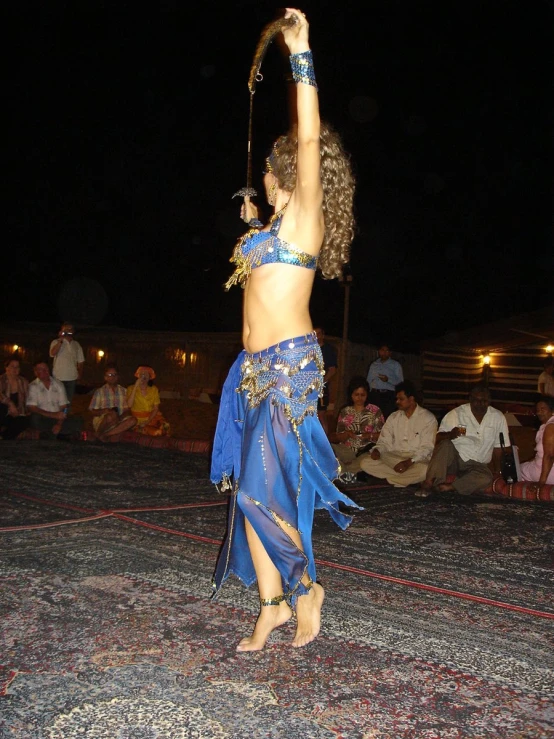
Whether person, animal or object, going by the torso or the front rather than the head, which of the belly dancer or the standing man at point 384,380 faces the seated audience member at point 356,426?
the standing man

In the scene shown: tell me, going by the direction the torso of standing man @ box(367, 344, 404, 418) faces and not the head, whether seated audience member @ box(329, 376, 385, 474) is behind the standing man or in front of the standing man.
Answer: in front

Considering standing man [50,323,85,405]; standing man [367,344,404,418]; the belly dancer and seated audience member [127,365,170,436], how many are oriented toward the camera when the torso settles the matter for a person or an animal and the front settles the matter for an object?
3

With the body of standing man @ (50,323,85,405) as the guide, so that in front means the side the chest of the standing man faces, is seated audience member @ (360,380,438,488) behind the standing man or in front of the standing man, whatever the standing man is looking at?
in front

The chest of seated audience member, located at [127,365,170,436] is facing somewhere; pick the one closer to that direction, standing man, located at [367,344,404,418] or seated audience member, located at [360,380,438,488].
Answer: the seated audience member

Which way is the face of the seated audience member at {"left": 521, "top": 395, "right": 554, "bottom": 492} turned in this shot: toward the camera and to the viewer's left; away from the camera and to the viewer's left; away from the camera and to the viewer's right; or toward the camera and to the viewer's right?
toward the camera and to the viewer's left

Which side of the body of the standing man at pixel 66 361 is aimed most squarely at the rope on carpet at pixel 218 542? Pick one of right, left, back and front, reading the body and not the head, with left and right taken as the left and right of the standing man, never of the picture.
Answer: front

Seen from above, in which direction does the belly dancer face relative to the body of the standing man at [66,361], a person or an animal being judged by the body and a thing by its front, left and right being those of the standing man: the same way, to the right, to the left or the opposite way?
to the right

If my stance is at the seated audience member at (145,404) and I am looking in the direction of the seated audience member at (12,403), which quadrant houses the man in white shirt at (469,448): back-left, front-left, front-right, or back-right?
back-left

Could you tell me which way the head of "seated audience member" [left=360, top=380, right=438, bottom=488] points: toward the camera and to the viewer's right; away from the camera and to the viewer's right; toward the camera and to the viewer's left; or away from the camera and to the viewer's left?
toward the camera and to the viewer's left

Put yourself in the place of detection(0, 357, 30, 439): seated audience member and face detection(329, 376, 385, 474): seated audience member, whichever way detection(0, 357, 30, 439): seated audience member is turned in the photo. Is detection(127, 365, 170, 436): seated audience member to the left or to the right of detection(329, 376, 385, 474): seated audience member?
left

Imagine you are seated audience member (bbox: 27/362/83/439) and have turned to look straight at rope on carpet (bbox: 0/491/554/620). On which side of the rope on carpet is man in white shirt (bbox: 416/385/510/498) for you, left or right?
left
